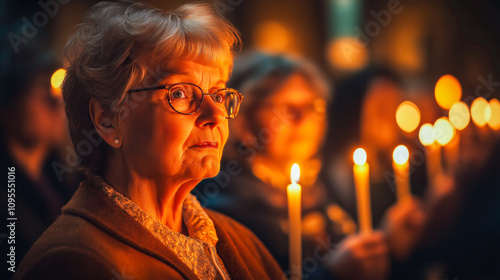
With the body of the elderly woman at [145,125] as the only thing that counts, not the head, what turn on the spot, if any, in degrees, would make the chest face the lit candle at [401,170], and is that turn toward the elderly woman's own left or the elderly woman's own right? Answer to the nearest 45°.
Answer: approximately 90° to the elderly woman's own left

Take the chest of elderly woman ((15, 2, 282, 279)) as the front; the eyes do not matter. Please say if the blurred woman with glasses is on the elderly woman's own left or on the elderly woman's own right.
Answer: on the elderly woman's own left

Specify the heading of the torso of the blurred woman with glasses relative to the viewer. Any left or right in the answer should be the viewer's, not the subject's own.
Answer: facing the viewer and to the right of the viewer

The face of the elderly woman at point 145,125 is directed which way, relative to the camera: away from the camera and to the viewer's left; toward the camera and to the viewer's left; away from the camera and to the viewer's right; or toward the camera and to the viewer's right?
toward the camera and to the viewer's right

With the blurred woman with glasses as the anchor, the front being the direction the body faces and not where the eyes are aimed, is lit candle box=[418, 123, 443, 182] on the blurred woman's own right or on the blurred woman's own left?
on the blurred woman's own left

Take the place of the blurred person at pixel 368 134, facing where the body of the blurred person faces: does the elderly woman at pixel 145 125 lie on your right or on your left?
on your right

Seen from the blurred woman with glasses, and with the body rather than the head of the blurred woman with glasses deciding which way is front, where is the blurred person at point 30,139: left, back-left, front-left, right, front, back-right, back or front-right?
right

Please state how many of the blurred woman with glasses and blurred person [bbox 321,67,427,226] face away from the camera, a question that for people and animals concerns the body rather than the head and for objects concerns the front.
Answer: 0
